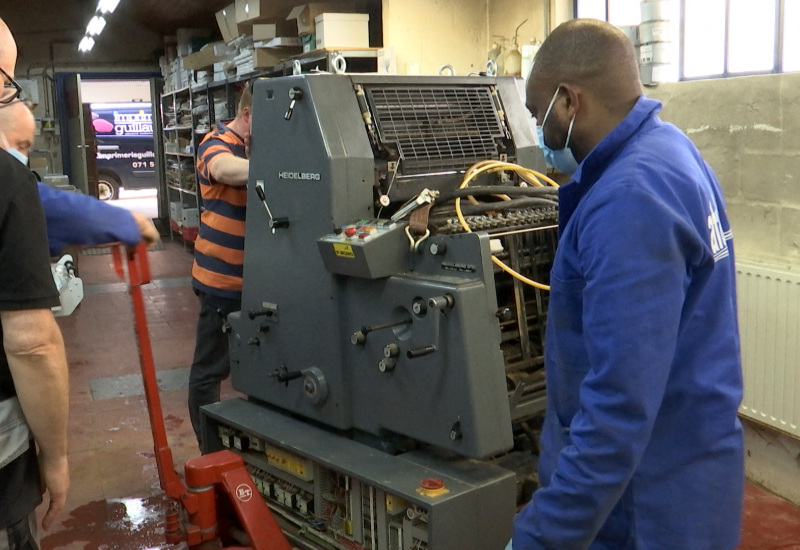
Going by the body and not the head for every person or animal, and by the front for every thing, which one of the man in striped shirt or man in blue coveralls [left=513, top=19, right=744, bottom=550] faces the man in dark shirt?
the man in blue coveralls

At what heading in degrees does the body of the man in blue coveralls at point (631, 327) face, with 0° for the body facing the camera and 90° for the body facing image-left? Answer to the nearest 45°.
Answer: approximately 90°

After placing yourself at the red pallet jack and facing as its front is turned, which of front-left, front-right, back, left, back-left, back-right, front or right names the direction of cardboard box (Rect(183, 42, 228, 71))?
back-left

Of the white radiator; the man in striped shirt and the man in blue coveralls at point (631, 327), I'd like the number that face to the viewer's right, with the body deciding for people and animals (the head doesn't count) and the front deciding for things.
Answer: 1

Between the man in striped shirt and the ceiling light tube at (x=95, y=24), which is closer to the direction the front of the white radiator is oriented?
the man in striped shirt

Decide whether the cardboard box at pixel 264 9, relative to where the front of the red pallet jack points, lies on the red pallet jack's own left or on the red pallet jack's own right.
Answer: on the red pallet jack's own left

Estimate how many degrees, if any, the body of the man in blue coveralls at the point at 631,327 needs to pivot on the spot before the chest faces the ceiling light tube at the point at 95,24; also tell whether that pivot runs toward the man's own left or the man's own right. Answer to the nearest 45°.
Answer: approximately 45° to the man's own right

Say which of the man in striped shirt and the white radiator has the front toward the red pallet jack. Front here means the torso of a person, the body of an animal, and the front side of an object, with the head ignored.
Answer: the white radiator

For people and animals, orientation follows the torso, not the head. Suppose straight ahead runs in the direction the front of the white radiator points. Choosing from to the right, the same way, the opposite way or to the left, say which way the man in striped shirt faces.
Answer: the opposite way

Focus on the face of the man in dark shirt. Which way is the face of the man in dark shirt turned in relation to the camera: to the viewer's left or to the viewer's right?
to the viewer's right

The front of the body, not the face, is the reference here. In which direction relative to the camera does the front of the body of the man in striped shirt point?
to the viewer's right
